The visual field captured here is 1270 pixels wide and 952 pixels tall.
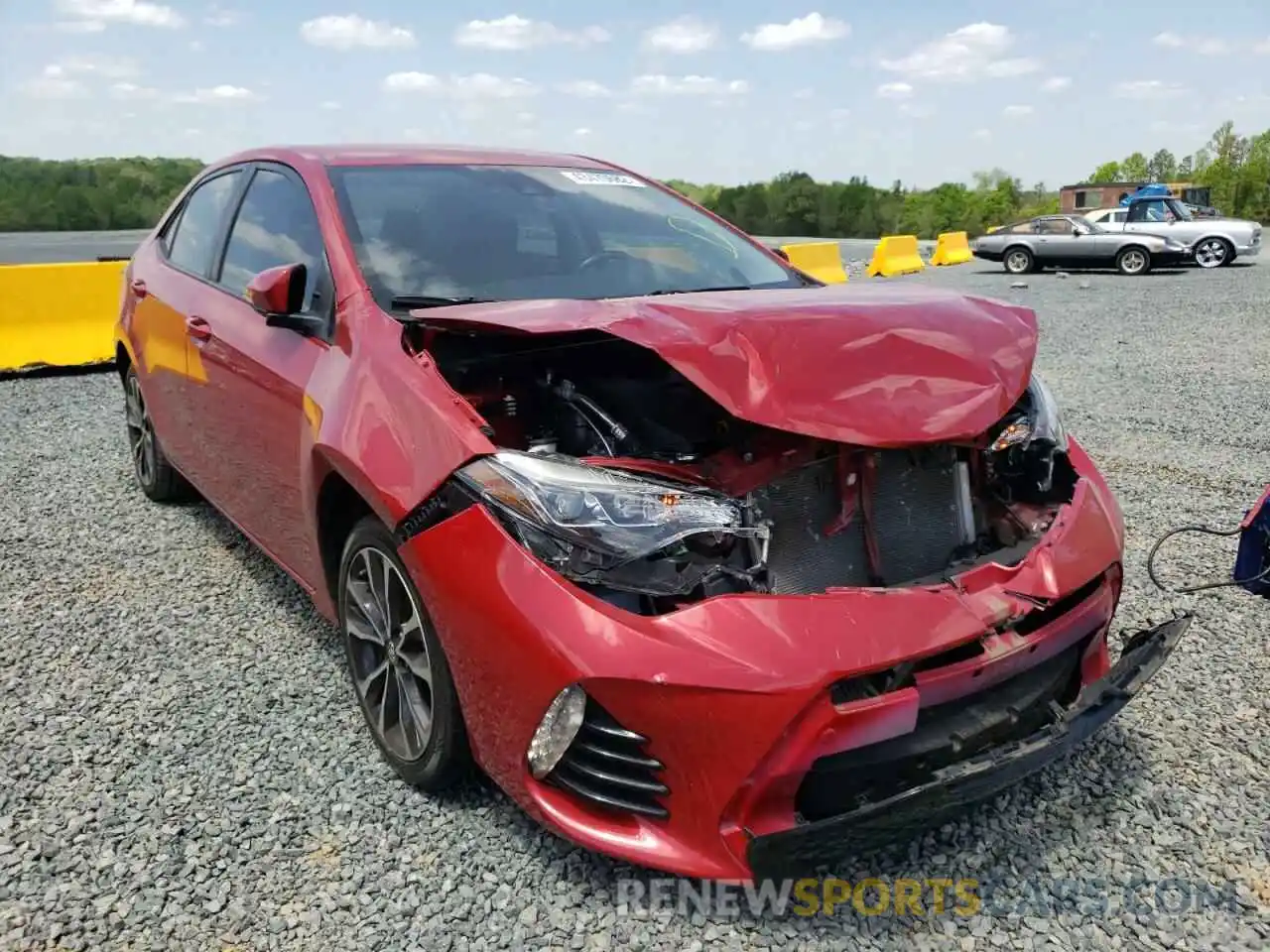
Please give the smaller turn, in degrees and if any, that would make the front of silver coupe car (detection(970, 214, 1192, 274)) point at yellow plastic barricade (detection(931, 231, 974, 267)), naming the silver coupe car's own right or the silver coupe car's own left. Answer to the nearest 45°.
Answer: approximately 135° to the silver coupe car's own left

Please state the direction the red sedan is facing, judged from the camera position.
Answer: facing the viewer and to the right of the viewer

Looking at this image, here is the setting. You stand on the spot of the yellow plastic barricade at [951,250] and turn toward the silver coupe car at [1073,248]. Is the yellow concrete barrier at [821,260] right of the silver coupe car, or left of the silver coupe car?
right

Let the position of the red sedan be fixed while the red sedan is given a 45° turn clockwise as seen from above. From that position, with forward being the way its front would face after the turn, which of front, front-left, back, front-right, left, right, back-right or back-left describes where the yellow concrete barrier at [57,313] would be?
back-right

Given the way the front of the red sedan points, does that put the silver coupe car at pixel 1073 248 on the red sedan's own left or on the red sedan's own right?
on the red sedan's own left

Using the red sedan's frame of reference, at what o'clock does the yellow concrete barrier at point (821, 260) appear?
The yellow concrete barrier is roughly at 8 o'clock from the red sedan.

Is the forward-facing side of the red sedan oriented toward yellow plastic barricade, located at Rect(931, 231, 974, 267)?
no

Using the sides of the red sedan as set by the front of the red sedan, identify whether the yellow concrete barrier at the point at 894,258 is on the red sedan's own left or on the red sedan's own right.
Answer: on the red sedan's own left

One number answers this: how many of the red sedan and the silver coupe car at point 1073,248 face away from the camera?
0

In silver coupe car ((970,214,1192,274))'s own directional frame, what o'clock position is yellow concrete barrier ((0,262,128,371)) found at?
The yellow concrete barrier is roughly at 4 o'clock from the silver coupe car.

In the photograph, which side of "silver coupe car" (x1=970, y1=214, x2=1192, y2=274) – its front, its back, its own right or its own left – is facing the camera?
right

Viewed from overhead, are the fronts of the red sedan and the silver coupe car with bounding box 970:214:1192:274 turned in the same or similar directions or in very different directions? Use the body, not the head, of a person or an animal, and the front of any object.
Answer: same or similar directions

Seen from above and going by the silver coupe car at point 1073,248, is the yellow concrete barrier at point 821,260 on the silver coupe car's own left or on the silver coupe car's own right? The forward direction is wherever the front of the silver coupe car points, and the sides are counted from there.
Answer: on the silver coupe car's own right
